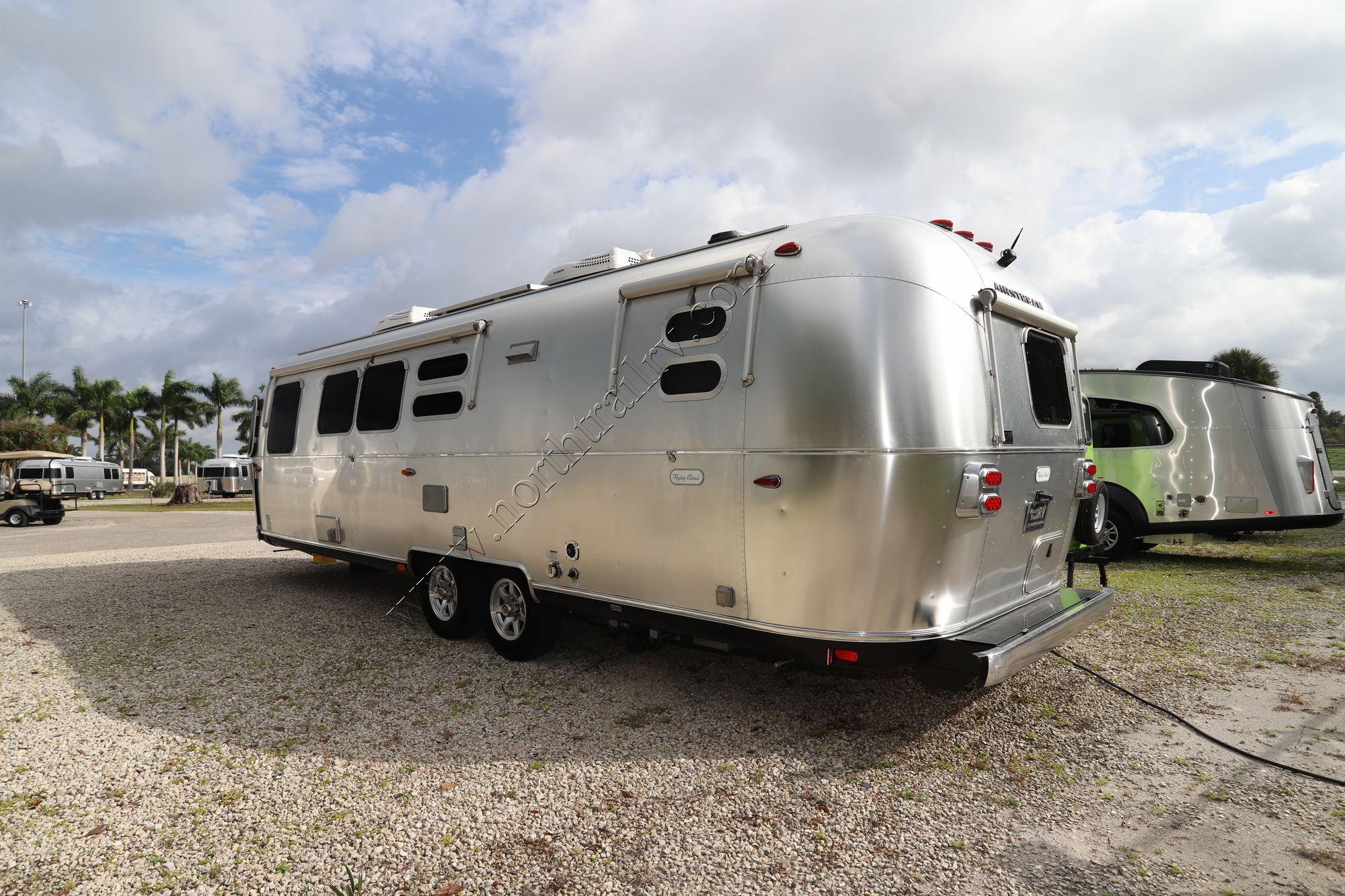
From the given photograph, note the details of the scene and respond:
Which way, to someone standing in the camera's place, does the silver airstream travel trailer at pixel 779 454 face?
facing away from the viewer and to the left of the viewer

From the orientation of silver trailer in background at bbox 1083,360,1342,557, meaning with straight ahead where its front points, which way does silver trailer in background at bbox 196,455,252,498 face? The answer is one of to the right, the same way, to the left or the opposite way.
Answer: to the left

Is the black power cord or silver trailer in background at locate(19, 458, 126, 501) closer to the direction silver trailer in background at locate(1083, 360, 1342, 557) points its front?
the silver trailer in background

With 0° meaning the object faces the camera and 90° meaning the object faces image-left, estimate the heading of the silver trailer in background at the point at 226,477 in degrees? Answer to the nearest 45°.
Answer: approximately 45°

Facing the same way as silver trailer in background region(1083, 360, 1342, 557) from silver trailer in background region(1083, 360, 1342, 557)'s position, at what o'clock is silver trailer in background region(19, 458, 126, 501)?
silver trailer in background region(19, 458, 126, 501) is roughly at 12 o'clock from silver trailer in background region(1083, 360, 1342, 557).

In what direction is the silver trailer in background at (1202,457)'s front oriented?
to the viewer's left

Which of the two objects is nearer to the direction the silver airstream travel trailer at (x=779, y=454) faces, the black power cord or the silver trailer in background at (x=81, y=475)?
the silver trailer in background

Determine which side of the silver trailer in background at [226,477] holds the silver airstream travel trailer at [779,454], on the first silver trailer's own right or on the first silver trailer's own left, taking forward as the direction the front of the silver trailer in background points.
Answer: on the first silver trailer's own left

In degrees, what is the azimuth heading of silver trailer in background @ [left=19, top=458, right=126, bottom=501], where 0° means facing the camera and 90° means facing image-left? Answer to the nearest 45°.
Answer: approximately 45°

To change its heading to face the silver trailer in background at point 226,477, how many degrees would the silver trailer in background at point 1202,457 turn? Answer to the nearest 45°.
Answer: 0° — it already faces it
